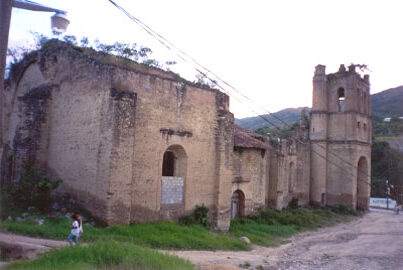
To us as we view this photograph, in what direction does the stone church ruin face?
facing away from the viewer and to the right of the viewer

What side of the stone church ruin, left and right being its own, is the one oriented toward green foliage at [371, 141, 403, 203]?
front

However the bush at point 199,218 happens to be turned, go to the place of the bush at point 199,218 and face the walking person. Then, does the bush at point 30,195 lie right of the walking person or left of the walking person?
right
